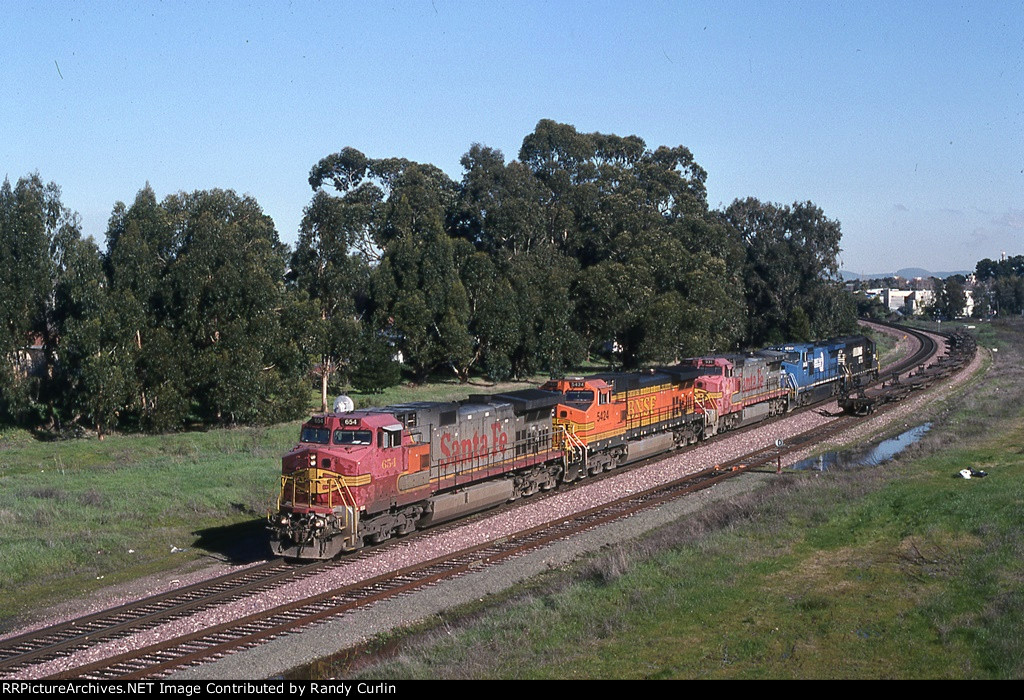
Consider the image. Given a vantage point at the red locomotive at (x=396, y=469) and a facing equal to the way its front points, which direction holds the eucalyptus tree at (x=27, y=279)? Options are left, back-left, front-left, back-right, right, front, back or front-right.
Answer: right
